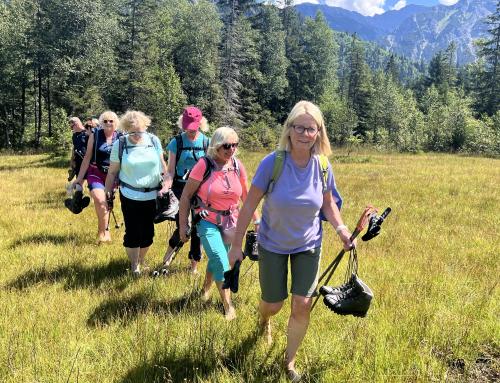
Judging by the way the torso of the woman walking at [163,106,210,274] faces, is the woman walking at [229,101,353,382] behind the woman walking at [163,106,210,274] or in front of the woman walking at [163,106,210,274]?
in front

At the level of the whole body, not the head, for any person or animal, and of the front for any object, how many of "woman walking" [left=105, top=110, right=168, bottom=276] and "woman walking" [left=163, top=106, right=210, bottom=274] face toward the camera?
2

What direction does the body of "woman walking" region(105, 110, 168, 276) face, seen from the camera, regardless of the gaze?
toward the camera

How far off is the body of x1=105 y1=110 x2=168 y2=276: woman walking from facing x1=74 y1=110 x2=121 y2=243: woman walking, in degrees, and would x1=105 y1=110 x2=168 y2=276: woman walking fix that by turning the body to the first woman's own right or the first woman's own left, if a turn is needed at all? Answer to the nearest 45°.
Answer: approximately 180°

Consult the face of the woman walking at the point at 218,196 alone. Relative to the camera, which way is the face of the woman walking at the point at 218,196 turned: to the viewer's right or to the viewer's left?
to the viewer's right

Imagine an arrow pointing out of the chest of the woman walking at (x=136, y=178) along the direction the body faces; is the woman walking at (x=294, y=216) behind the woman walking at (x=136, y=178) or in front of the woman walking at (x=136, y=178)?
in front

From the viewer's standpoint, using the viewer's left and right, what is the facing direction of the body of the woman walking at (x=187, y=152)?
facing the viewer

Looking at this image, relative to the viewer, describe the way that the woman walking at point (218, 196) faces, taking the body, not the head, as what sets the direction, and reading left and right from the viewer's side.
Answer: facing the viewer and to the right of the viewer
